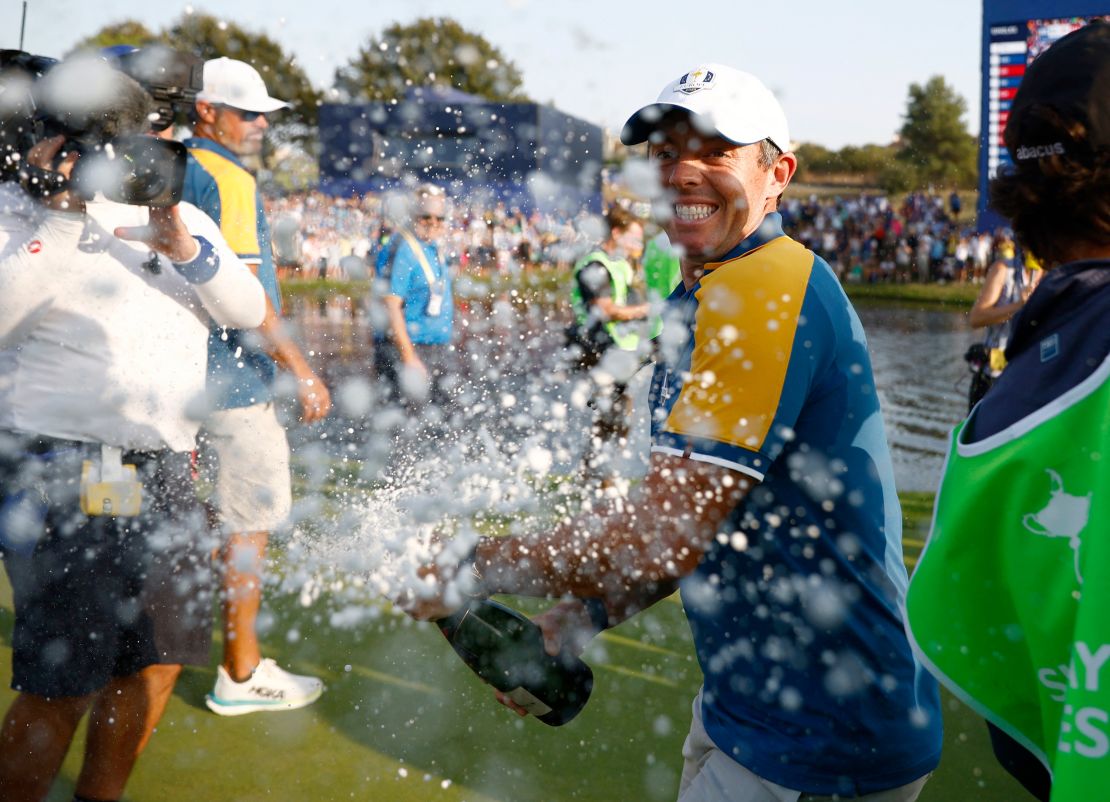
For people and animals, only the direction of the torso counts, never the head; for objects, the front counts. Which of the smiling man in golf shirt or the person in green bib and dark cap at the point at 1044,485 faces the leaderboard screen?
the person in green bib and dark cap

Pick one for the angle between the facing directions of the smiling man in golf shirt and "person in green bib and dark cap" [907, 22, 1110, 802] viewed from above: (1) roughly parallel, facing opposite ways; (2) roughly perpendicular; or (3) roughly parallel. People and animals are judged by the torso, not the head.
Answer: roughly perpendicular

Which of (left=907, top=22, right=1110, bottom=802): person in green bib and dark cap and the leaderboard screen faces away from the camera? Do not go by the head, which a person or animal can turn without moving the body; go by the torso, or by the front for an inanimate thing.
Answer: the person in green bib and dark cap

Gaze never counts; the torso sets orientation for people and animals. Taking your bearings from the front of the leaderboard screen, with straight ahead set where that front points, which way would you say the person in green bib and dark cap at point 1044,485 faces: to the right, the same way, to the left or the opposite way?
the opposite way

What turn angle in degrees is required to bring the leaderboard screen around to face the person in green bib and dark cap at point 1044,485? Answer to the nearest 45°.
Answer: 0° — it already faces them

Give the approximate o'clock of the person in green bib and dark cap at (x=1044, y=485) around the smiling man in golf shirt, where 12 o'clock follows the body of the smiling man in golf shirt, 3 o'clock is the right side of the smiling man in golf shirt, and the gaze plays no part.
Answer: The person in green bib and dark cap is roughly at 8 o'clock from the smiling man in golf shirt.

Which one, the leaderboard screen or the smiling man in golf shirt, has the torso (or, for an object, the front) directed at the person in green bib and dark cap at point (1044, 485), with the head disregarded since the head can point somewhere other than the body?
the leaderboard screen

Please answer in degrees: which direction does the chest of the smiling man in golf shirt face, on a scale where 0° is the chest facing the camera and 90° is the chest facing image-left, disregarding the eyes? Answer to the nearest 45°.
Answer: approximately 90°

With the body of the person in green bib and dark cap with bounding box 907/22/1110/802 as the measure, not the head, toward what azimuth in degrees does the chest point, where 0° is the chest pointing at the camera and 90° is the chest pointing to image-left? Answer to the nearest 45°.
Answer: approximately 180°

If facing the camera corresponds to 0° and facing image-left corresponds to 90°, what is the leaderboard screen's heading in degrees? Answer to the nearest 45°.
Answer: approximately 0°

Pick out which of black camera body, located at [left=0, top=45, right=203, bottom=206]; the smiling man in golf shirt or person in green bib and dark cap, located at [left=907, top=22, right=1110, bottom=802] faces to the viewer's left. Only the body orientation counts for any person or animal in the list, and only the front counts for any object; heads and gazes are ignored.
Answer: the smiling man in golf shirt

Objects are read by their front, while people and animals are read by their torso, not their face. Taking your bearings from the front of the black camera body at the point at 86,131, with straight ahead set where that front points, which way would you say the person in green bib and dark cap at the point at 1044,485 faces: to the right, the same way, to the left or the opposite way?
to the left
